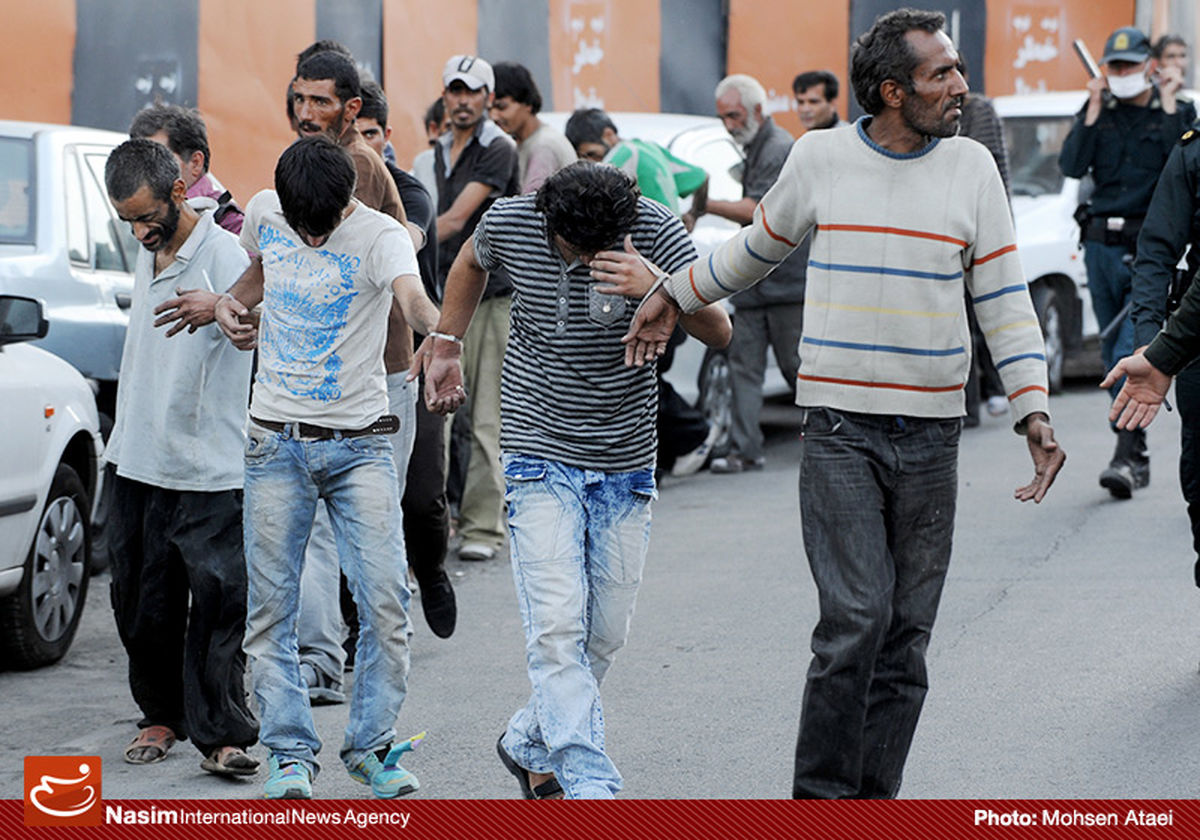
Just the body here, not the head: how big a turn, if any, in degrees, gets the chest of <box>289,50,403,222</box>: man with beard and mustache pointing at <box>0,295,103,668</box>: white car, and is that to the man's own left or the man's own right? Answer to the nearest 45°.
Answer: approximately 90° to the man's own right

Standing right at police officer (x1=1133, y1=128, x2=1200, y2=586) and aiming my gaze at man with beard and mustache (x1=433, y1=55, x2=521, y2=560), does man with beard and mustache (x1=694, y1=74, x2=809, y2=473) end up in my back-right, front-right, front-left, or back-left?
front-right

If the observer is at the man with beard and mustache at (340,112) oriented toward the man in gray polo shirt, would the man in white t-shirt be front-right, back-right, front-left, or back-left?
front-left

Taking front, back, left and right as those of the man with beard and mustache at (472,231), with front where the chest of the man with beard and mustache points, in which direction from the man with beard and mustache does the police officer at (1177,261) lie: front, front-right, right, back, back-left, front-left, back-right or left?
left

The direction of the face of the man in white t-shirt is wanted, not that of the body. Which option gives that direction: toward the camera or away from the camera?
toward the camera

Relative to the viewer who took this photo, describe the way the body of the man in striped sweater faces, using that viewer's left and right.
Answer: facing the viewer

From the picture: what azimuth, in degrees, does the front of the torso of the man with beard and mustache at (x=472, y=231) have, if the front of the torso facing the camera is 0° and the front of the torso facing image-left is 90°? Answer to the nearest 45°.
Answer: approximately 45°

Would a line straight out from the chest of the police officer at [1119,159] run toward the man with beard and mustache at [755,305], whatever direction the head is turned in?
no

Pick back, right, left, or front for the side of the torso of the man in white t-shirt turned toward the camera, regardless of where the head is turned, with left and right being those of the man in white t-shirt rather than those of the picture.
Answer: front

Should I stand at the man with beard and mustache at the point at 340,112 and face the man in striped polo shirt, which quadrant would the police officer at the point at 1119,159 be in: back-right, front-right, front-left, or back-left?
back-left

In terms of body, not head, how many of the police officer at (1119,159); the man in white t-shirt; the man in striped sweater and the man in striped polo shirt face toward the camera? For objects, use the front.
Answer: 4

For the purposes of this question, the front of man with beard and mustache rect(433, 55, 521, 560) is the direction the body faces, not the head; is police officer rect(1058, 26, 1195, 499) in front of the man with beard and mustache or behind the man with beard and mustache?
behind

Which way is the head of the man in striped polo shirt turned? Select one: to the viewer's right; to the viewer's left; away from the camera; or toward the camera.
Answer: toward the camera

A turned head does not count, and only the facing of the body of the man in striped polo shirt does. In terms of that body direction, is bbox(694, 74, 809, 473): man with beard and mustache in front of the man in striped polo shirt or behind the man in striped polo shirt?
behind
